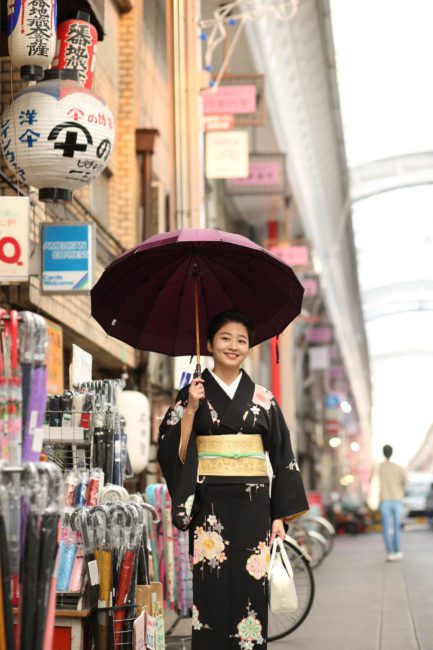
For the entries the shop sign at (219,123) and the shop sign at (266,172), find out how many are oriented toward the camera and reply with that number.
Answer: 2

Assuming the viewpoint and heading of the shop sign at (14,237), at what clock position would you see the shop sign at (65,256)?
the shop sign at (65,256) is roughly at 7 o'clock from the shop sign at (14,237).

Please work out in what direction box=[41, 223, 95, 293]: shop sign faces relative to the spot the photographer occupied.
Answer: facing the viewer

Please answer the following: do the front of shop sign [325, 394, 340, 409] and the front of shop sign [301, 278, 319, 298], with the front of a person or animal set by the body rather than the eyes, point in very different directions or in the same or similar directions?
same or similar directions

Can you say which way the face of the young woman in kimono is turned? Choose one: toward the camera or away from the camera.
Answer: toward the camera

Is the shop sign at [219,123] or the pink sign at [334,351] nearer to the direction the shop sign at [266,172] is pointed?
the shop sign

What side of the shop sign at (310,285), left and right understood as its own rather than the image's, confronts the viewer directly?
front

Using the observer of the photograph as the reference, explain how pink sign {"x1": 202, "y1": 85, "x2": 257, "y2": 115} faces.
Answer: facing the viewer

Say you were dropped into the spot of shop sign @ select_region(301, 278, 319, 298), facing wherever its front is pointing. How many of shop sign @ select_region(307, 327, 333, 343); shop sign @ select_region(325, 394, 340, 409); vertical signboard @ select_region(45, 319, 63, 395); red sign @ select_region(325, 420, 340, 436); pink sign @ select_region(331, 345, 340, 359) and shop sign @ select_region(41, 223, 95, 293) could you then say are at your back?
4

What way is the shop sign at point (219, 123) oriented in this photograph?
toward the camera

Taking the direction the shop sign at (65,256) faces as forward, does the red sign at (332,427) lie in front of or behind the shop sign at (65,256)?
behind

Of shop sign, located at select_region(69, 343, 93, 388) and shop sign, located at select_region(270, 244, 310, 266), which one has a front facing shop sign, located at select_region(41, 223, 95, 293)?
shop sign, located at select_region(270, 244, 310, 266)

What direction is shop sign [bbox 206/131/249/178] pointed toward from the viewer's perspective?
toward the camera

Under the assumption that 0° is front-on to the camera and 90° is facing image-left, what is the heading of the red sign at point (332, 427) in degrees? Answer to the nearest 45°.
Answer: approximately 0°

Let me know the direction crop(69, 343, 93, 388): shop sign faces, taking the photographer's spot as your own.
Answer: facing the viewer and to the right of the viewer
